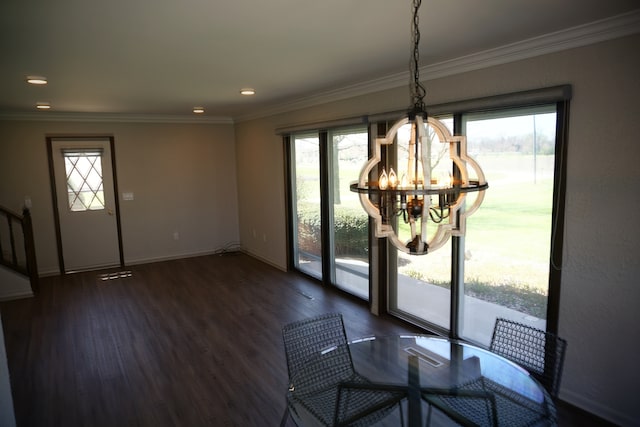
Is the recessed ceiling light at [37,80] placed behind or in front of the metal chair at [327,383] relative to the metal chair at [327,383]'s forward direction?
behind

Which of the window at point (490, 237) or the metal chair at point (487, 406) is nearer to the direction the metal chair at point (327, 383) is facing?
the metal chair

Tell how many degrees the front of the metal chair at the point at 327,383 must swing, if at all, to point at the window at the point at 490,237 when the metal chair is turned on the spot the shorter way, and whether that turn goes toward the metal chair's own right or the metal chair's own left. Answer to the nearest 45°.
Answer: approximately 90° to the metal chair's own left

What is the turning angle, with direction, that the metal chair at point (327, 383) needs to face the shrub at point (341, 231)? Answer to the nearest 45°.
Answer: approximately 135° to its left

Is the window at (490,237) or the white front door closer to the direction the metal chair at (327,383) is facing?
the window

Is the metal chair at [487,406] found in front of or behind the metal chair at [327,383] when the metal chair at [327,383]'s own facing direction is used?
in front
